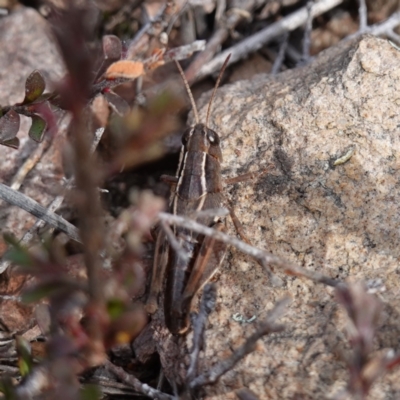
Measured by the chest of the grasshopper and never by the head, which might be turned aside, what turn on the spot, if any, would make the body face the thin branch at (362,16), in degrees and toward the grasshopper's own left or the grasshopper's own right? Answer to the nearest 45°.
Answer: approximately 45° to the grasshopper's own right

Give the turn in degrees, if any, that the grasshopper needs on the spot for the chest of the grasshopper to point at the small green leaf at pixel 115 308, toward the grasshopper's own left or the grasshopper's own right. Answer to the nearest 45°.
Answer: approximately 180°

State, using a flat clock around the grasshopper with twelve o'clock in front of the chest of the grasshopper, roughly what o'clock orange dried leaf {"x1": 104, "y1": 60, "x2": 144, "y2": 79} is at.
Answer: The orange dried leaf is roughly at 11 o'clock from the grasshopper.

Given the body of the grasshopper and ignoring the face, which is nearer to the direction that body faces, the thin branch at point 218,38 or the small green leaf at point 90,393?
the thin branch

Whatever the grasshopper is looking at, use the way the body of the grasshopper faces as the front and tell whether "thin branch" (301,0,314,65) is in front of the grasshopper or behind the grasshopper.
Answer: in front

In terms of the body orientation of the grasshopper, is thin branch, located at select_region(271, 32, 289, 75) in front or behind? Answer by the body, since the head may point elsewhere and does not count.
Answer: in front

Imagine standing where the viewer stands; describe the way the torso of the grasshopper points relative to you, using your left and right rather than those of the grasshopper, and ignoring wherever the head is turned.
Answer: facing away from the viewer

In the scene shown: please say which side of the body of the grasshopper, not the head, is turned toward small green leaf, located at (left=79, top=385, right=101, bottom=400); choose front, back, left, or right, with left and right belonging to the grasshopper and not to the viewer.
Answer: back
